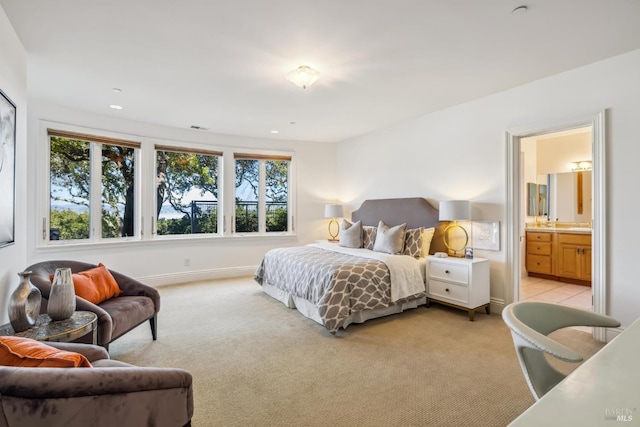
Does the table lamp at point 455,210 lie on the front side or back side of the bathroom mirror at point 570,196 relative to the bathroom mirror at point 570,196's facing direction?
on the front side

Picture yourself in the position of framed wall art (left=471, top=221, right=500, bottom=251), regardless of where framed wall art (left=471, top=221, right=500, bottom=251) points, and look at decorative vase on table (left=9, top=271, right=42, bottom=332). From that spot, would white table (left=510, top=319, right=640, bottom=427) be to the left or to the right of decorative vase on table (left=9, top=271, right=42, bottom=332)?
left

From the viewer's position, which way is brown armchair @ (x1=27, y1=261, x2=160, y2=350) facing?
facing the viewer and to the right of the viewer

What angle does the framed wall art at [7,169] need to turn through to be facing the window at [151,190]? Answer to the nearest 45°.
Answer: approximately 45° to its left

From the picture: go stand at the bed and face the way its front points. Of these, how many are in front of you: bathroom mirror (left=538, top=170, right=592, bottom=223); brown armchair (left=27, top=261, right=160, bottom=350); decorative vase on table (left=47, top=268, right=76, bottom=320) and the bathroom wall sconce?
2

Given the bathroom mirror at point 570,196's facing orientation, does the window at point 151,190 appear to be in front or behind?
in front

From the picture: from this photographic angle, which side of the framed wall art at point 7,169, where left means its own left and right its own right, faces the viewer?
right

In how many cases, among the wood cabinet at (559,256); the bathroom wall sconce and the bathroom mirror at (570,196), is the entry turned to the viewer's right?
0

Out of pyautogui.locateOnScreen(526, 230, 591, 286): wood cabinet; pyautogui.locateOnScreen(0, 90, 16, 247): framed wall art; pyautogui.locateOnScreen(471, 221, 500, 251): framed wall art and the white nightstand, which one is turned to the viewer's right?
pyautogui.locateOnScreen(0, 90, 16, 247): framed wall art

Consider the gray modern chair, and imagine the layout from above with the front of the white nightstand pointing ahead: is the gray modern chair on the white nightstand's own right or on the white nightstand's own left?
on the white nightstand's own left

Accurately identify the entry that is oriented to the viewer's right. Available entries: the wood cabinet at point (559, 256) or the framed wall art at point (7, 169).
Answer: the framed wall art

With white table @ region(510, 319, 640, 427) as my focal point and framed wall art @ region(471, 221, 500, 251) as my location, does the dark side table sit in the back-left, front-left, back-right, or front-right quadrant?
front-right

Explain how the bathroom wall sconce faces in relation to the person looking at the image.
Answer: facing the viewer and to the left of the viewer

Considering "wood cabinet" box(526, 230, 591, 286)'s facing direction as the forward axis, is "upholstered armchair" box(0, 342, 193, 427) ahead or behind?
ahead

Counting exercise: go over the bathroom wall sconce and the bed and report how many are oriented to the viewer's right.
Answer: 0

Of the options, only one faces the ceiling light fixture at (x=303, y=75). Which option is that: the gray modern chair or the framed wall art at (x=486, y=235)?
the framed wall art
